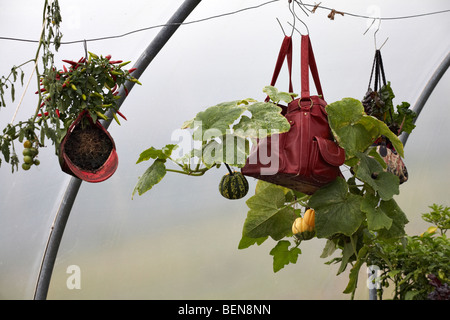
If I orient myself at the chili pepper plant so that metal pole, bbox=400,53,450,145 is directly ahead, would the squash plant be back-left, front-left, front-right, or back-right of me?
front-right

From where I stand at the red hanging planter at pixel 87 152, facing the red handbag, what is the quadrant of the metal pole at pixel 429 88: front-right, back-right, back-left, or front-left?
front-left

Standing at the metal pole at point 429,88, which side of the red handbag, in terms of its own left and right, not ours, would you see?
left

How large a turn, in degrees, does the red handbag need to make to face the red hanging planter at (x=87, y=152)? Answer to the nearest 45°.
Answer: approximately 135° to its right

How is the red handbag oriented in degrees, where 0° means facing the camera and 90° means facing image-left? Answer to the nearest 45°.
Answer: approximately 315°
